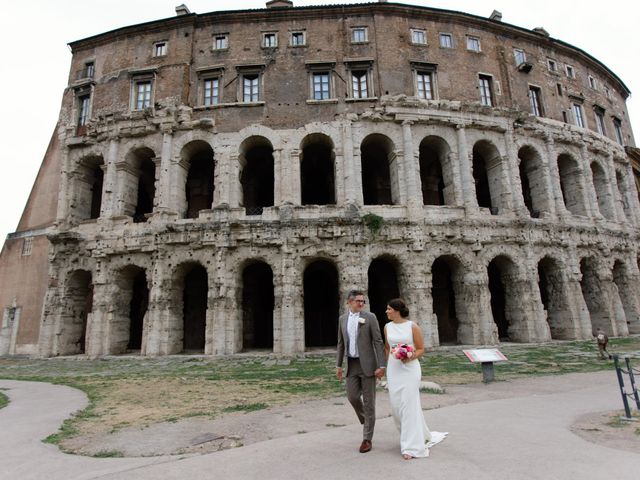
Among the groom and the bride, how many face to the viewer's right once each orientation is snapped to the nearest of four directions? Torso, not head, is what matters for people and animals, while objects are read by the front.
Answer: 0

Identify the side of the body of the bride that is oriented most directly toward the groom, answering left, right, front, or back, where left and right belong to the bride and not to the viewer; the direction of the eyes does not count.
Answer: right

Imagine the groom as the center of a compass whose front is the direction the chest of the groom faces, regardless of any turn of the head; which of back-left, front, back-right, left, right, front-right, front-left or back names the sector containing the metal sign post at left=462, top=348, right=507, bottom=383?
back-left

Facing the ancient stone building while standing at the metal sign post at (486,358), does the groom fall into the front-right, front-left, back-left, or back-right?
back-left

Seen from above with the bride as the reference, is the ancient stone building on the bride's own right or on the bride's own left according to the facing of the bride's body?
on the bride's own right

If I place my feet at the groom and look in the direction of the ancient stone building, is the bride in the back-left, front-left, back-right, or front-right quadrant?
back-right

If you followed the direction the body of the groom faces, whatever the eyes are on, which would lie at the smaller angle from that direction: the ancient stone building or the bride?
the bride

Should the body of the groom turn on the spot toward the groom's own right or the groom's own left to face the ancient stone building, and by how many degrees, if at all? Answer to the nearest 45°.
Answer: approximately 180°

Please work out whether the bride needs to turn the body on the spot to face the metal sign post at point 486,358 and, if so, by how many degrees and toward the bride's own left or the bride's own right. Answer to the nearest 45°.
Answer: approximately 135° to the bride's own right

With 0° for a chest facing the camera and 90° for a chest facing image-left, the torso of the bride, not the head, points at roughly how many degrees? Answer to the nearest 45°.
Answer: approximately 45°

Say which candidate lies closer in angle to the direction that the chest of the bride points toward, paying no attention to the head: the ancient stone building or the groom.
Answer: the groom
